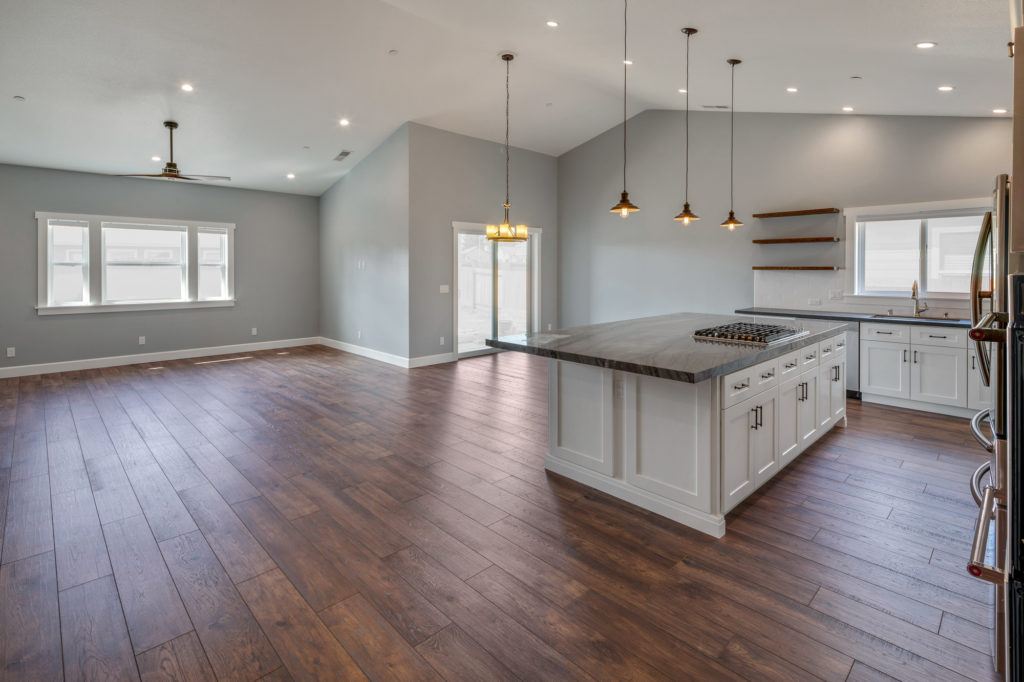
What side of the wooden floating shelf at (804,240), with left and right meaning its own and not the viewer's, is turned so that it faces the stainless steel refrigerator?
front

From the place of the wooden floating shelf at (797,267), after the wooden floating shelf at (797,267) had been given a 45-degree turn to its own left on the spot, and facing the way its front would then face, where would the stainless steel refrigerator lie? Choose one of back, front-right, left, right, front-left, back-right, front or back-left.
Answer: front-right

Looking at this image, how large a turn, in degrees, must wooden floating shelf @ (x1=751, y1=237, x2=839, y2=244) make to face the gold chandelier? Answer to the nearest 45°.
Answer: approximately 45° to its right

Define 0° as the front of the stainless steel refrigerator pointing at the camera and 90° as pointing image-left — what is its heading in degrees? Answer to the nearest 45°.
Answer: approximately 90°

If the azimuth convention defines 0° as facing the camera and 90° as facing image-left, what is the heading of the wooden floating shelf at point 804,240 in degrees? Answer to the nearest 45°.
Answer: approximately 0°

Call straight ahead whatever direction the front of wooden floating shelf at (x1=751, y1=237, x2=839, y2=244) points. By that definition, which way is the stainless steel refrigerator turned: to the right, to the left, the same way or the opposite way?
to the right
